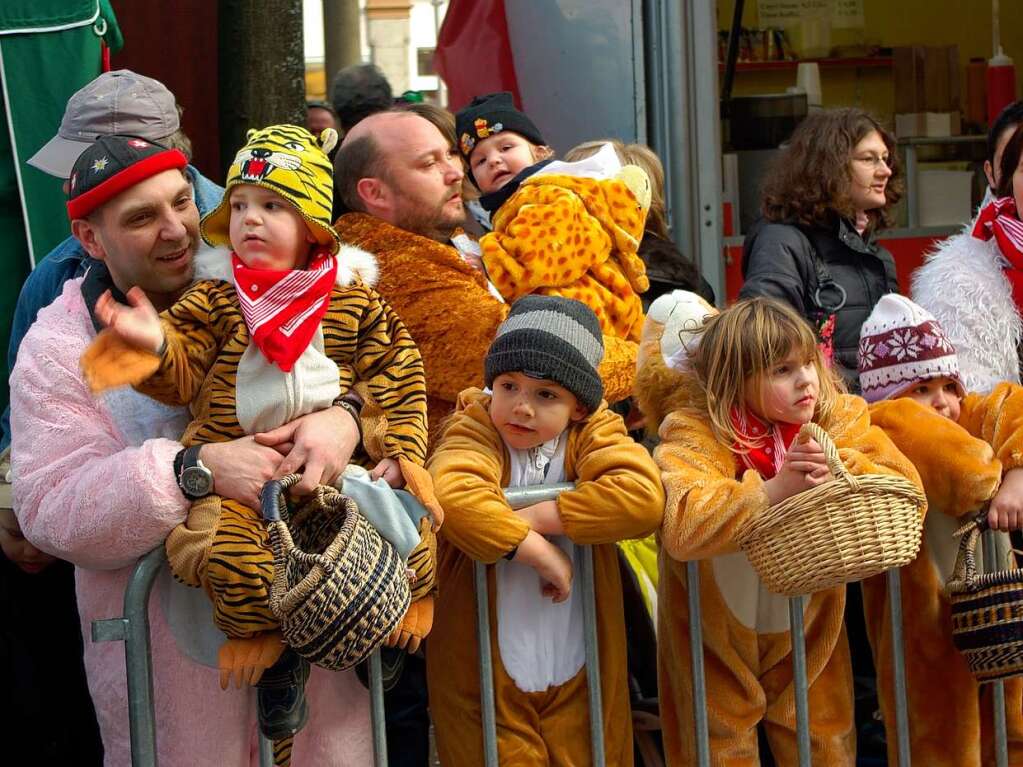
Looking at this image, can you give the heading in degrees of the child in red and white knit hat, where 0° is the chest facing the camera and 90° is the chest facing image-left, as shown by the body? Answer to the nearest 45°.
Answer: approximately 315°

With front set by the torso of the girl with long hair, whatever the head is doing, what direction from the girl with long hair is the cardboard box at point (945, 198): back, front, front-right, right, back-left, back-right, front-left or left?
back-left

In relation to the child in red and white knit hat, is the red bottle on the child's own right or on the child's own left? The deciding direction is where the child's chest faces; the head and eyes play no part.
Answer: on the child's own left

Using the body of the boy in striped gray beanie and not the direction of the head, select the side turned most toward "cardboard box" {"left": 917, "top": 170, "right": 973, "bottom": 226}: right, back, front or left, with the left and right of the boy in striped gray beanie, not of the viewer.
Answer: back

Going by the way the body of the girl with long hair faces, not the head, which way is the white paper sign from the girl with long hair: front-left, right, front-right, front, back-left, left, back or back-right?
back-left

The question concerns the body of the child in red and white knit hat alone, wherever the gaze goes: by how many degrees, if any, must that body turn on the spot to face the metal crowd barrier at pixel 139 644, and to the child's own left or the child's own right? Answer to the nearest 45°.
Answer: approximately 90° to the child's own right

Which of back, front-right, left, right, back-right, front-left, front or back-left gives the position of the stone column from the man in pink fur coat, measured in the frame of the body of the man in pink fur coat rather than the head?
back-left
